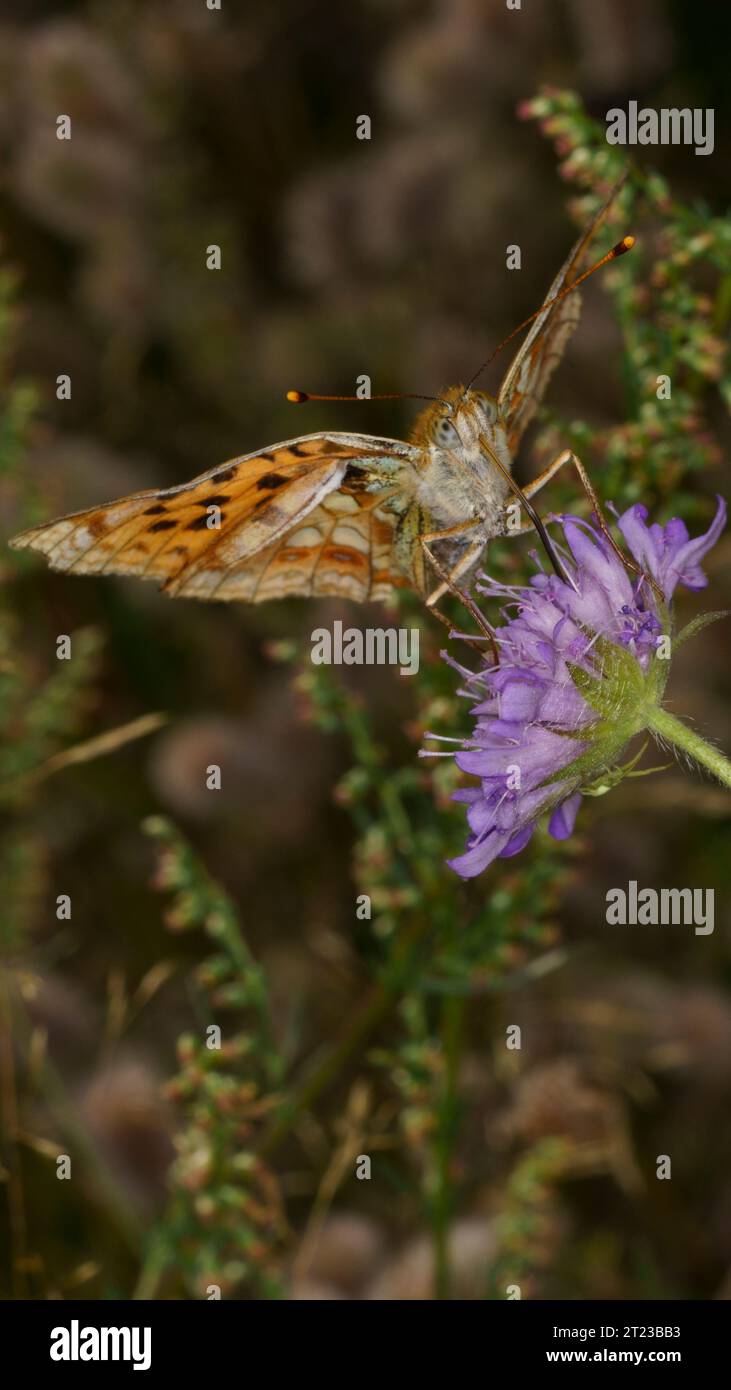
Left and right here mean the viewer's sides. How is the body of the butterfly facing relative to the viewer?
facing the viewer and to the right of the viewer
